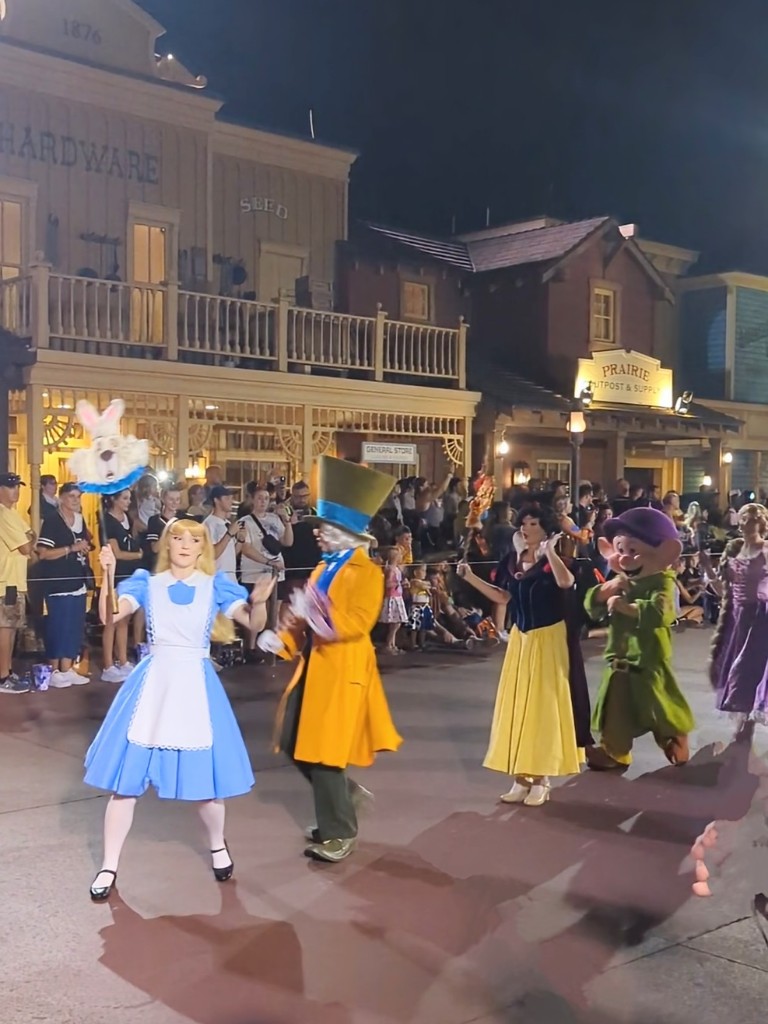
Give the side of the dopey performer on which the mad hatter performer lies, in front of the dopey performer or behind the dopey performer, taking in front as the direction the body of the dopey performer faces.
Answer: in front

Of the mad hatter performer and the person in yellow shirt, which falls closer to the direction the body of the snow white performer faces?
the mad hatter performer

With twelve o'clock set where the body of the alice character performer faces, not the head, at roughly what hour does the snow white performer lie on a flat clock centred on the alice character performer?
The snow white performer is roughly at 8 o'clock from the alice character performer.

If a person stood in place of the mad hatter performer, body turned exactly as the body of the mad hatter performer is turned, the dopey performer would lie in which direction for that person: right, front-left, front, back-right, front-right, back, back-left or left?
back-right

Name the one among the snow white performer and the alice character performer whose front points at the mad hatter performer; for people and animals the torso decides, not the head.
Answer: the snow white performer

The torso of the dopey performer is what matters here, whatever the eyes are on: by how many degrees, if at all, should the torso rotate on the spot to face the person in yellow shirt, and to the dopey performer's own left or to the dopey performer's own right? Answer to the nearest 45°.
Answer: approximately 45° to the dopey performer's own right

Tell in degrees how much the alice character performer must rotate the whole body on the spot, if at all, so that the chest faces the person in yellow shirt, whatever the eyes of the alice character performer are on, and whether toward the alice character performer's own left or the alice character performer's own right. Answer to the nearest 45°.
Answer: approximately 180°

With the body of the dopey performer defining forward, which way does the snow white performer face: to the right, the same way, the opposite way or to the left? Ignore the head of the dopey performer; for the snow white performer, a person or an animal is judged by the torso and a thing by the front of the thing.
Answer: the same way

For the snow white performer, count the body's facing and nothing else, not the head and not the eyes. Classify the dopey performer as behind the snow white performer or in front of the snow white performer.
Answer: behind

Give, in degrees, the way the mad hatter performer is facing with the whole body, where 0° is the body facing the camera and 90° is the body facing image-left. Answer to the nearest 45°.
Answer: approximately 90°

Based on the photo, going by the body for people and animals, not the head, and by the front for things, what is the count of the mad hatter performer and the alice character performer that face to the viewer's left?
1

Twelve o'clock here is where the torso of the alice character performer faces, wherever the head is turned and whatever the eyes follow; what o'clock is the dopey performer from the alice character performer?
The dopey performer is roughly at 8 o'clock from the alice character performer.

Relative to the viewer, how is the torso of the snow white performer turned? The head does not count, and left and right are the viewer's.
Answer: facing the viewer and to the left of the viewer

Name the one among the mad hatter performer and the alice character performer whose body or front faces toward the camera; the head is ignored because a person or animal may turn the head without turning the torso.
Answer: the alice character performer

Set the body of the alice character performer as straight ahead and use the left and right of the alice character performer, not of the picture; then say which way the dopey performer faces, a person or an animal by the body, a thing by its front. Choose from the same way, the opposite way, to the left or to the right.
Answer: to the right

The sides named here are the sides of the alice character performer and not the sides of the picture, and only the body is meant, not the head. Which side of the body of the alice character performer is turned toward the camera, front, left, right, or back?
front
